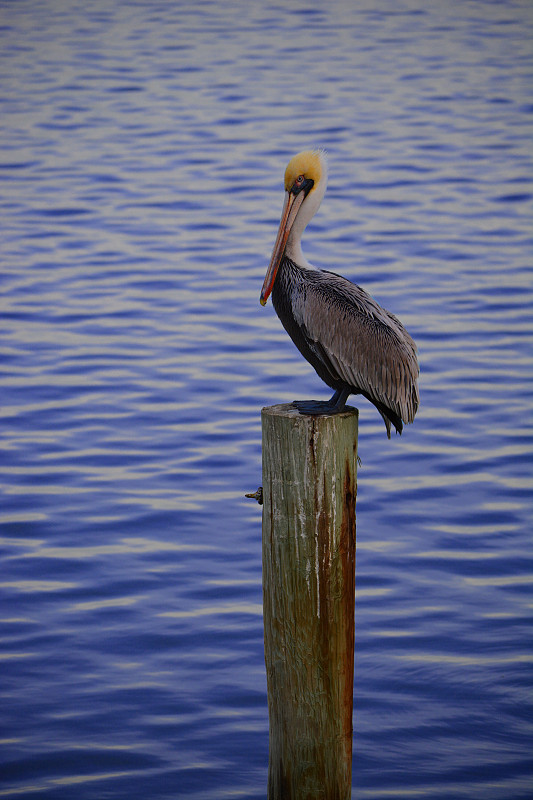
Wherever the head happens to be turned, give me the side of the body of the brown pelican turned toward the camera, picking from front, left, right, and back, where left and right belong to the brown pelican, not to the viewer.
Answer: left
